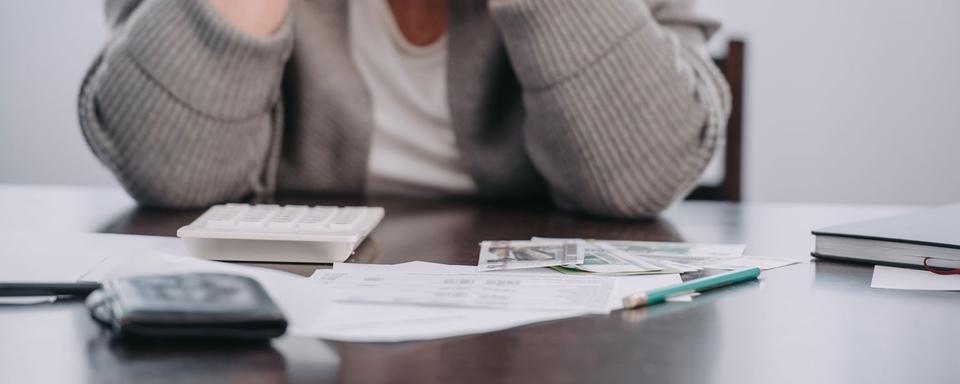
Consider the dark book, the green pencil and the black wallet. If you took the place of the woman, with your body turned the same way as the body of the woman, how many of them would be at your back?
0

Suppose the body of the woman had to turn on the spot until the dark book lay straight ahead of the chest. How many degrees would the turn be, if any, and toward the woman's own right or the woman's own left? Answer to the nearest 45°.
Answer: approximately 45° to the woman's own left

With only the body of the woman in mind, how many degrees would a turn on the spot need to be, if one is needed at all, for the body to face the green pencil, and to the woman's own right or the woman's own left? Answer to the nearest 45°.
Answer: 0° — they already face it

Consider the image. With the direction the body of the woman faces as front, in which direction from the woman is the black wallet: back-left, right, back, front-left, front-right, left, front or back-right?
front

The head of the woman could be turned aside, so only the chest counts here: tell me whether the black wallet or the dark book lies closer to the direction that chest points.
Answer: the black wallet

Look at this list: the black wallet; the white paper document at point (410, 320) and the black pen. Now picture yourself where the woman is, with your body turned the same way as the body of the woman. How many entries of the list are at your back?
0

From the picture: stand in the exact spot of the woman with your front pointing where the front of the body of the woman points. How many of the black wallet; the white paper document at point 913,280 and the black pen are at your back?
0

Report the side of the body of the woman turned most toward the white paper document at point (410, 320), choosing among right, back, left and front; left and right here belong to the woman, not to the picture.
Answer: front

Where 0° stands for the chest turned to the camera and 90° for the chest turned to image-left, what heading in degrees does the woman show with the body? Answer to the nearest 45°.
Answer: approximately 0°

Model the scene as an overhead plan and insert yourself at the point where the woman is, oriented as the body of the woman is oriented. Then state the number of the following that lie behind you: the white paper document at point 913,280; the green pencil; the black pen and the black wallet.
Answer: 0

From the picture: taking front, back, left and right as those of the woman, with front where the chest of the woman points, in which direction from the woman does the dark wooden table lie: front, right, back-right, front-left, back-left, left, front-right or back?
front

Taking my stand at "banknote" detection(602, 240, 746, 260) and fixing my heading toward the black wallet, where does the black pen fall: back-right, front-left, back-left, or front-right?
front-right

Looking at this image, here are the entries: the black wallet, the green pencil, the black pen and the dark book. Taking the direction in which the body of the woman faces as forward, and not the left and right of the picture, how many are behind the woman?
0

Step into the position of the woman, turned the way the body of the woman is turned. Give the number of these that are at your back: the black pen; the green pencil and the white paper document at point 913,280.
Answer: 0

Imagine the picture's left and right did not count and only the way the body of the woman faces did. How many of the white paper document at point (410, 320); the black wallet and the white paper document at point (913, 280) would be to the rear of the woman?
0

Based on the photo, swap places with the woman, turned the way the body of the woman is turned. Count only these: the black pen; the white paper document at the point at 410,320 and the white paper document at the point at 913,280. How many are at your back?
0

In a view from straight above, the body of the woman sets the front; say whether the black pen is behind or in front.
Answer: in front
